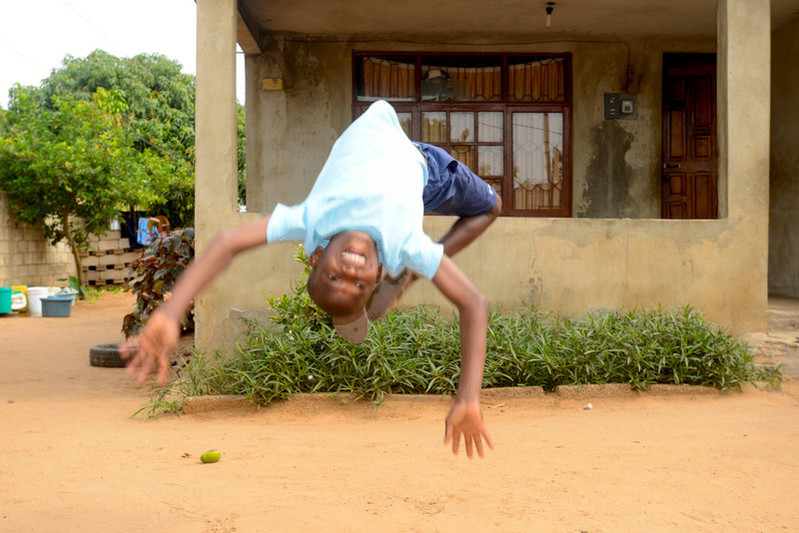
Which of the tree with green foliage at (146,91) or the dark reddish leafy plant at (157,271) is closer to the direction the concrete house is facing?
the dark reddish leafy plant

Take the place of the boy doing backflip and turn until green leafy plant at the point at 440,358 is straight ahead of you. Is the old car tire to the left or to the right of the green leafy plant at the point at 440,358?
left

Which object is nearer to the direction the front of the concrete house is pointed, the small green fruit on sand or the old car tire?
the small green fruit on sand

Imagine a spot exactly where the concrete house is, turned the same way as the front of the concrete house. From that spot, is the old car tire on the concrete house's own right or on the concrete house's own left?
on the concrete house's own right

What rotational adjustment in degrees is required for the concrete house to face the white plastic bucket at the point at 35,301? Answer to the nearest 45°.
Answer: approximately 90° to its right

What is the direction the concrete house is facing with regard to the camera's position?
facing the viewer

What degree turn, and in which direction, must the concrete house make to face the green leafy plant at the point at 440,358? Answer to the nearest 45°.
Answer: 0° — it already faces it

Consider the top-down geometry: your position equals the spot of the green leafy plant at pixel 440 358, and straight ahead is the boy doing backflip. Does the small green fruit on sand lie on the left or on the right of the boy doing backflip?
right

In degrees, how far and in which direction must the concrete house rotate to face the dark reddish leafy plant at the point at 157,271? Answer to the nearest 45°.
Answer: approximately 45° to its right

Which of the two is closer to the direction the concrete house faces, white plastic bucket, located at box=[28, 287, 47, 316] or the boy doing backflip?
the boy doing backflip

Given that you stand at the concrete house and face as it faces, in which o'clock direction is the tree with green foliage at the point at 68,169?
The tree with green foliage is roughly at 4 o'clock from the concrete house.
